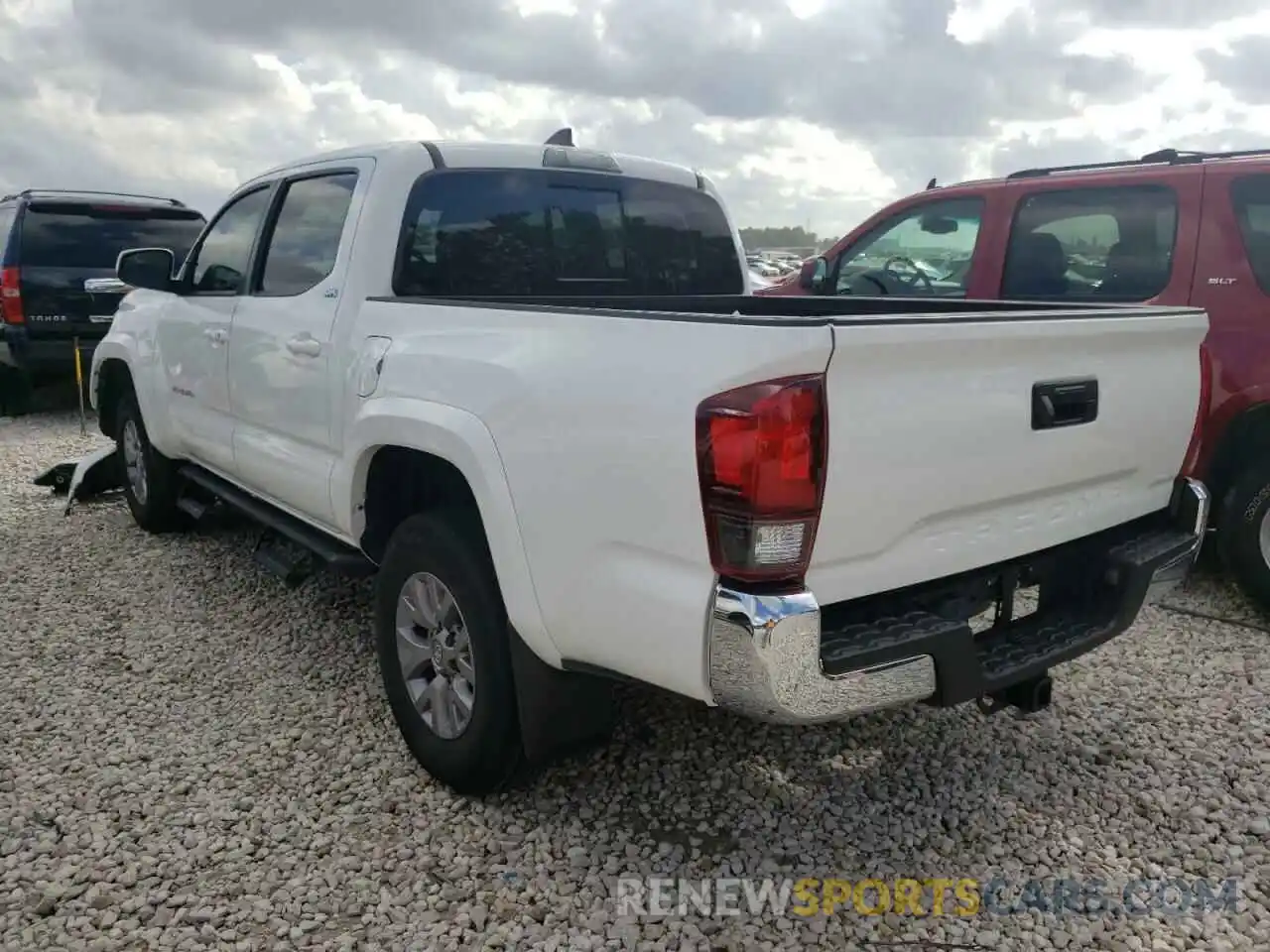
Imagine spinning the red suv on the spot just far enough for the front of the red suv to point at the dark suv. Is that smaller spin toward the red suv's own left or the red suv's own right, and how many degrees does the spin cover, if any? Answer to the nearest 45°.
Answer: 0° — it already faces it

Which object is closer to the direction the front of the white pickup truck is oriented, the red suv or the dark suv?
the dark suv

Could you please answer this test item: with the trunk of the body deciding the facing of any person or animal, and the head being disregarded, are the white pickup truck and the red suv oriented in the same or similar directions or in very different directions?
same or similar directions

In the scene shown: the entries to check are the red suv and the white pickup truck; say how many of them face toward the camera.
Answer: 0

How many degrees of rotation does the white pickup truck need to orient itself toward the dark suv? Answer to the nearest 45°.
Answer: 0° — it already faces it

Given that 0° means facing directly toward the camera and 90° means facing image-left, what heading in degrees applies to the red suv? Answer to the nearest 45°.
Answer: approximately 90°

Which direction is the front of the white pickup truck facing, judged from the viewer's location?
facing away from the viewer and to the left of the viewer

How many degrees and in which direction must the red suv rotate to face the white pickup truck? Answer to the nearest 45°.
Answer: approximately 45° to its left

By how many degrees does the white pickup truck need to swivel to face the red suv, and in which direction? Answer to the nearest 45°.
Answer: approximately 90° to its right

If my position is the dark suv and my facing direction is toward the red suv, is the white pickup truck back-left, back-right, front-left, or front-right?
front-right

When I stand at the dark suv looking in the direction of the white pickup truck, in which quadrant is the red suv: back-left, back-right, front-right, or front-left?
front-left

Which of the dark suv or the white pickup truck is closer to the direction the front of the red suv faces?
the dark suv
